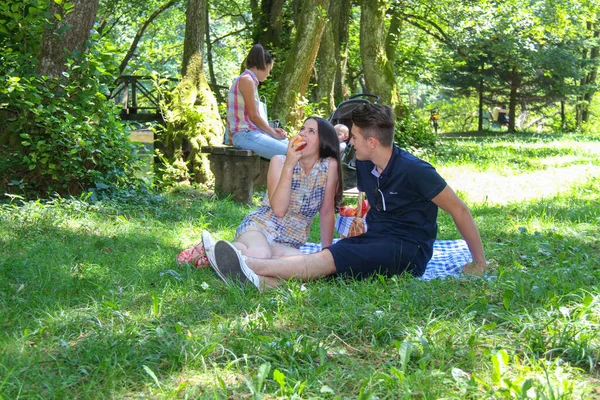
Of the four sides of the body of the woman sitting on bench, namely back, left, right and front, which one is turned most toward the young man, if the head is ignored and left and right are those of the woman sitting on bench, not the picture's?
right

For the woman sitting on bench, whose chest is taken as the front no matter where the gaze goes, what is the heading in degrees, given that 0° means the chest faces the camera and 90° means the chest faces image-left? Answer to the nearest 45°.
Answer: approximately 270°

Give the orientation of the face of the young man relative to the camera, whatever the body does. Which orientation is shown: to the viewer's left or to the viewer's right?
to the viewer's left

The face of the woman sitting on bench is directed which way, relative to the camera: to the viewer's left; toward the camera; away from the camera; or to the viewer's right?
to the viewer's right

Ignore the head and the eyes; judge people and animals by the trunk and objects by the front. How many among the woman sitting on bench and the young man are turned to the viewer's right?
1

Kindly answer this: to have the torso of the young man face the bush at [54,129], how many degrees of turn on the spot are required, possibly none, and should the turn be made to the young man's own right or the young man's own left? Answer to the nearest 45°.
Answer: approximately 90° to the young man's own right

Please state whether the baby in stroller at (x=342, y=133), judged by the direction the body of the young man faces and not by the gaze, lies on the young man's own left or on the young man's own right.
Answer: on the young man's own right

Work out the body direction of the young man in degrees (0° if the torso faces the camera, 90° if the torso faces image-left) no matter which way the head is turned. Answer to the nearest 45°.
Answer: approximately 45°

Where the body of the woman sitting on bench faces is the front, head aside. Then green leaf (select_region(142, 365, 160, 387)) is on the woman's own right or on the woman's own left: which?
on the woman's own right

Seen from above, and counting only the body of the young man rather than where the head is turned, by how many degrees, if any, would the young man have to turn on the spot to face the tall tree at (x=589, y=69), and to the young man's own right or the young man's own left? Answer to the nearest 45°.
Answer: approximately 135° to the young man's own right
